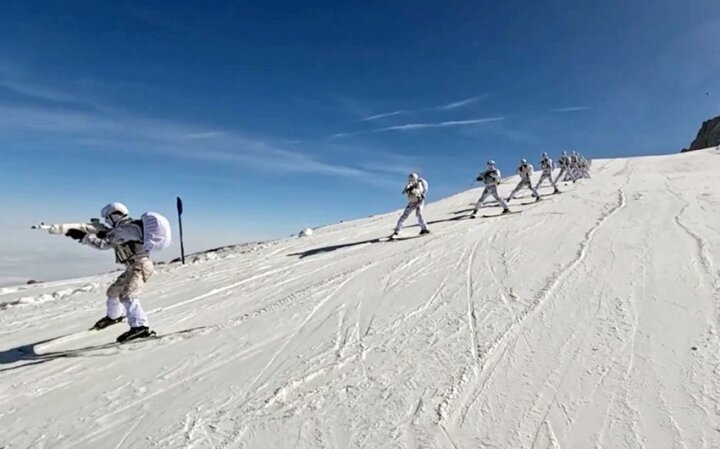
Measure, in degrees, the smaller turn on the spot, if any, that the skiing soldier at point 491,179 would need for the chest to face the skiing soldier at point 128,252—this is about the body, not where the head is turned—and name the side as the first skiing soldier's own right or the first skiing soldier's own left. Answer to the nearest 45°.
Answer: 0° — they already face them

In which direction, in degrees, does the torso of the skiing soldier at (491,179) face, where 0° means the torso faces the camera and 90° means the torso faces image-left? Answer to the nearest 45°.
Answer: approximately 45°

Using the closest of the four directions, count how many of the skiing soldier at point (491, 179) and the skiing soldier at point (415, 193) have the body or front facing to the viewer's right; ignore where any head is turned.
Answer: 0

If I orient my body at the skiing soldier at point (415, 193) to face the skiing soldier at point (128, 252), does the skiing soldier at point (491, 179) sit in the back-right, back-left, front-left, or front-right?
back-left

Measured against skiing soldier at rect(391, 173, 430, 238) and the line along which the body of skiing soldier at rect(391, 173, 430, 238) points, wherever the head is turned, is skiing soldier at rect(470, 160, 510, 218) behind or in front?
behind

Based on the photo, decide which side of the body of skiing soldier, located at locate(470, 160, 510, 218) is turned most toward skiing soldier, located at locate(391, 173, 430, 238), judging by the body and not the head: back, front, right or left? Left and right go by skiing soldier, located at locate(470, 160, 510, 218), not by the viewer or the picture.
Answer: front
